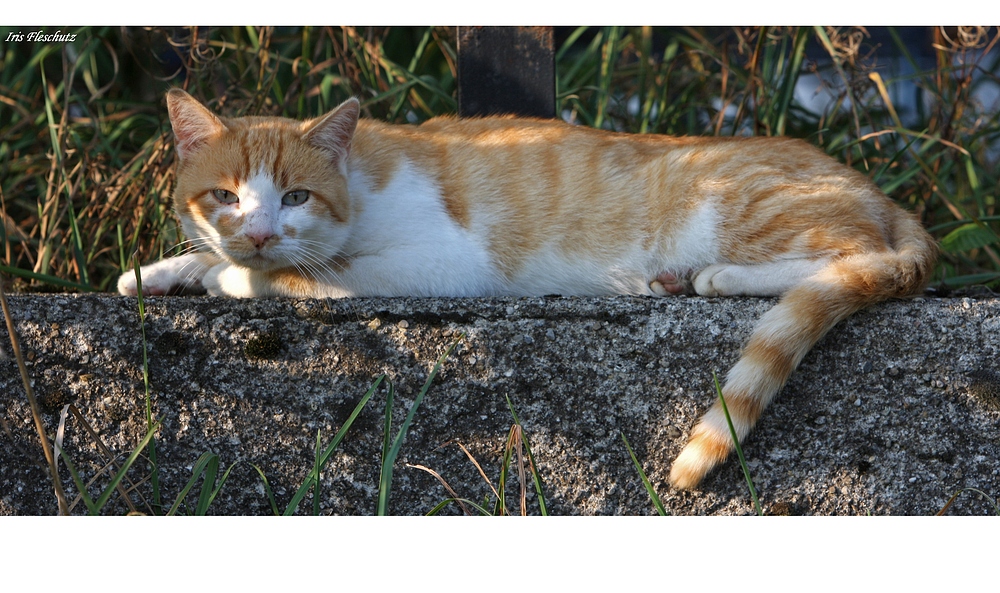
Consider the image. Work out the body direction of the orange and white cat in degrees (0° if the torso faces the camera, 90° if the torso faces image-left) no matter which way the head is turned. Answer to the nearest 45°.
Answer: approximately 90°

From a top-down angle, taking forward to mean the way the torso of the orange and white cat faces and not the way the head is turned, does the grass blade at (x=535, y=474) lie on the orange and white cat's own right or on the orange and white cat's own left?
on the orange and white cat's own left

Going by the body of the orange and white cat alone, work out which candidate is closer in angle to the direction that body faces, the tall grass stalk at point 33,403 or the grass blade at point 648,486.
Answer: the tall grass stalk

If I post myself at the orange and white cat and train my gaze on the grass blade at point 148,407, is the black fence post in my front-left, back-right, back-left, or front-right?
back-right

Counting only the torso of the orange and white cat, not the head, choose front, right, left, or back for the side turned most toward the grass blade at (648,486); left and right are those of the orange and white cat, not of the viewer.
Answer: left
